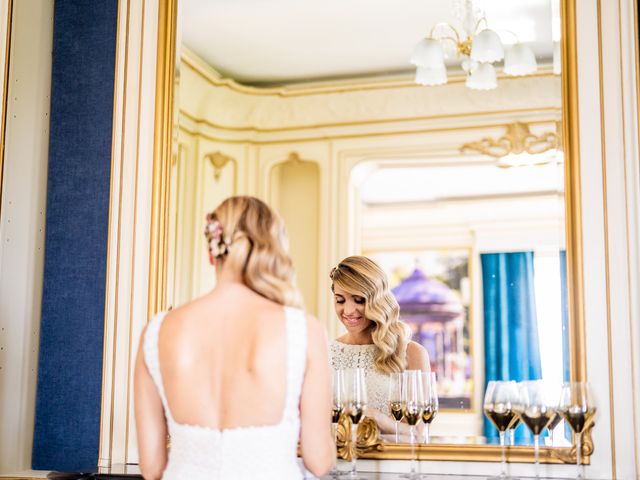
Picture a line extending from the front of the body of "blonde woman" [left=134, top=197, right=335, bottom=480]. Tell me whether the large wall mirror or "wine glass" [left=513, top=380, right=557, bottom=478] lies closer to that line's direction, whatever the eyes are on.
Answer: the large wall mirror

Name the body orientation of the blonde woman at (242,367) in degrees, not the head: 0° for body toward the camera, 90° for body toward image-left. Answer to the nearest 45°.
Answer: approximately 180°

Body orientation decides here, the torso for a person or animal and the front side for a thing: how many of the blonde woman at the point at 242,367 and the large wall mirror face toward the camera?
1

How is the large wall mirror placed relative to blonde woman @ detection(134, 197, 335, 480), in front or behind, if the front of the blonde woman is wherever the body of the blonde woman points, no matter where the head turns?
in front

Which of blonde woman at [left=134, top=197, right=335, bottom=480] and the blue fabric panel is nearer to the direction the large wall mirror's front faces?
the blonde woman

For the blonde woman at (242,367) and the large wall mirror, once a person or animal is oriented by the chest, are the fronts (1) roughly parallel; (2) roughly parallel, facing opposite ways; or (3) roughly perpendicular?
roughly parallel, facing opposite ways

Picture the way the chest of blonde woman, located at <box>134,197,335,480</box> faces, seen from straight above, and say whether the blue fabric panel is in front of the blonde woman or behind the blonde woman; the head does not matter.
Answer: in front

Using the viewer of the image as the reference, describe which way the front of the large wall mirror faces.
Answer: facing the viewer

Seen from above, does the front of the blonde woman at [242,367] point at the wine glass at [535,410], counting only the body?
no

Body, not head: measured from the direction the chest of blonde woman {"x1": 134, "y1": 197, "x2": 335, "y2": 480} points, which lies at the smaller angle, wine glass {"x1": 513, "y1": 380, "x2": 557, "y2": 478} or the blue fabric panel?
the blue fabric panel

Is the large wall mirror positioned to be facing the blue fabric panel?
no

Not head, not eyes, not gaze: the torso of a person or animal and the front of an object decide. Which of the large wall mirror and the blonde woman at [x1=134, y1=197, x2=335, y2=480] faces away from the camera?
the blonde woman
